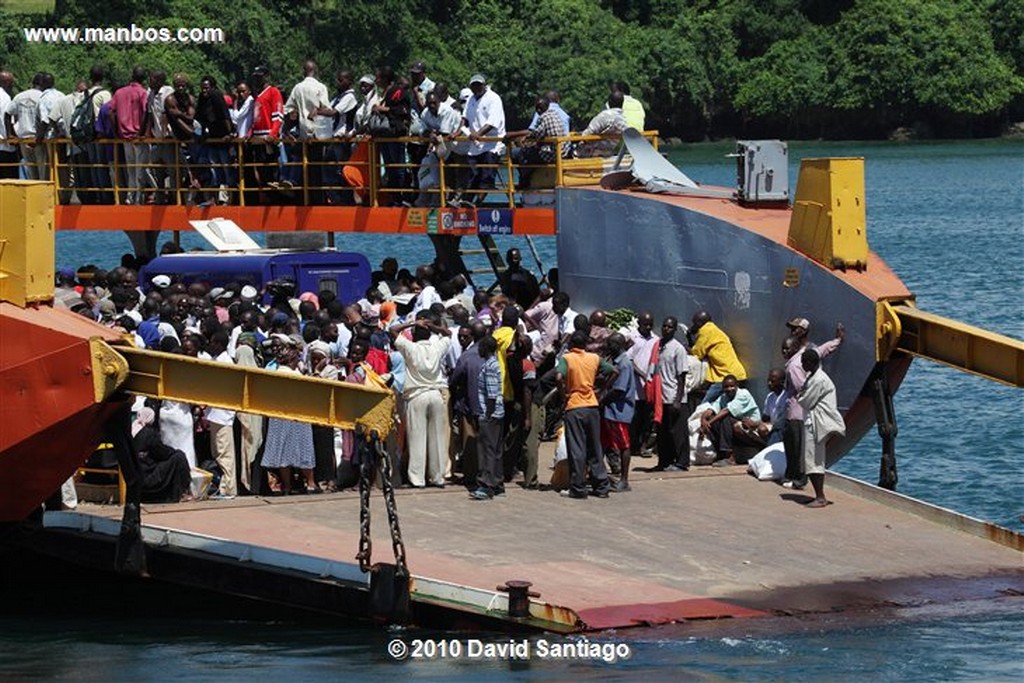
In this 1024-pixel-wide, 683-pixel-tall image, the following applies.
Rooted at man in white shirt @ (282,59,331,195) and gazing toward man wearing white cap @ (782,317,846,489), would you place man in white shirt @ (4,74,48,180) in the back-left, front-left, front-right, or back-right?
back-right

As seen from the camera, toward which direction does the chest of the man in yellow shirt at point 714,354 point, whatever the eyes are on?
to the viewer's left

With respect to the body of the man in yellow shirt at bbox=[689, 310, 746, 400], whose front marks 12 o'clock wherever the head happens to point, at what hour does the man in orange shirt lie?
The man in orange shirt is roughly at 10 o'clock from the man in yellow shirt.

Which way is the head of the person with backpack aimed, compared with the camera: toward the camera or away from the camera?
away from the camera
